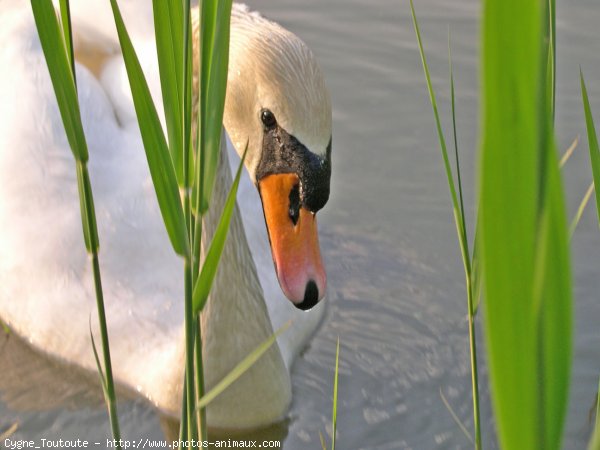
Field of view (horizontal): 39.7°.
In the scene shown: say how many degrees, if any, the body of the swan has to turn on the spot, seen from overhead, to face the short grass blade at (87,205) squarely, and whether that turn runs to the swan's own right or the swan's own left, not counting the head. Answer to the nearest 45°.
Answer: approximately 45° to the swan's own right

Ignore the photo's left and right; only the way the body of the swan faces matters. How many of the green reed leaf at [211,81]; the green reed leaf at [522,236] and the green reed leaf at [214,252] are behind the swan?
0

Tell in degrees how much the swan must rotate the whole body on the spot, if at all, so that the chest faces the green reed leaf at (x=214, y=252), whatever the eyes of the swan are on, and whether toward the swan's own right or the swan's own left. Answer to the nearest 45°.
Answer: approximately 45° to the swan's own right

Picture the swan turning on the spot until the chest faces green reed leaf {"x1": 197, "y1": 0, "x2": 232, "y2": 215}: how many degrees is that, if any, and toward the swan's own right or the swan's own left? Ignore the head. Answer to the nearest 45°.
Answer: approximately 45° to the swan's own right

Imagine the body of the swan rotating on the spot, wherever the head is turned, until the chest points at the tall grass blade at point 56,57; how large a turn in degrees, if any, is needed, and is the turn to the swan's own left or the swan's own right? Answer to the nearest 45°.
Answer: approximately 45° to the swan's own right

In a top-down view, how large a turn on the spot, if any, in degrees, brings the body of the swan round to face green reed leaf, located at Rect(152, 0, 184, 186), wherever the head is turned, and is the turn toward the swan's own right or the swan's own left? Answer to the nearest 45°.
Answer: approximately 45° to the swan's own right

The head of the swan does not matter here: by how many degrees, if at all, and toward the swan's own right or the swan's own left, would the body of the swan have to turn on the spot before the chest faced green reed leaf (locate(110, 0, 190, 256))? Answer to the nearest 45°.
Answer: approximately 45° to the swan's own right
